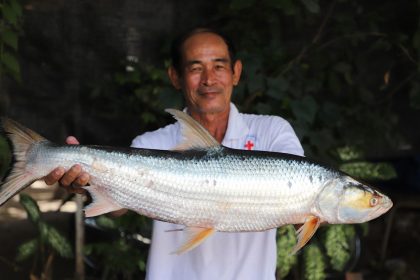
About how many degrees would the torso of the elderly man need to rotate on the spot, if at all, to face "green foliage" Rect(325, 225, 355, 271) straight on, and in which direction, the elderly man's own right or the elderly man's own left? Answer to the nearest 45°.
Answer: approximately 135° to the elderly man's own left

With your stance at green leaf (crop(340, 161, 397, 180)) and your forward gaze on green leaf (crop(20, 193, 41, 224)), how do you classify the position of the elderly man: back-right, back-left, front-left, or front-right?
front-left

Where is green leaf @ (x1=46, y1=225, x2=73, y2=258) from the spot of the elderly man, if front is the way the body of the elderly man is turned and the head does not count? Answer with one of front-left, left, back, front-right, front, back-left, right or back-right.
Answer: back-right

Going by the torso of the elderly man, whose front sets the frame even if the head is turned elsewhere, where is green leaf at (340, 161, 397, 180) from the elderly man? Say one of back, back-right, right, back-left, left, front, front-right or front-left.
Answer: back-left

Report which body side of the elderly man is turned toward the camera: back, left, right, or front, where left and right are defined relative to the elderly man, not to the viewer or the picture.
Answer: front

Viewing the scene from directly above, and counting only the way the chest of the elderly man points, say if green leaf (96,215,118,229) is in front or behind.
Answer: behind

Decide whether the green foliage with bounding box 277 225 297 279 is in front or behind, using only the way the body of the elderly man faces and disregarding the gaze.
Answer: behind
